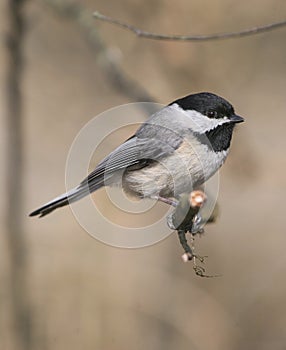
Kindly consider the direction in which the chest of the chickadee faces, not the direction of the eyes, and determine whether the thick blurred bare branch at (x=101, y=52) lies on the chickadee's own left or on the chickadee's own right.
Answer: on the chickadee's own left

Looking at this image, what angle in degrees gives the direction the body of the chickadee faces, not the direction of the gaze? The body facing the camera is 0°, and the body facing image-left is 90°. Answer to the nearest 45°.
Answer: approximately 270°
